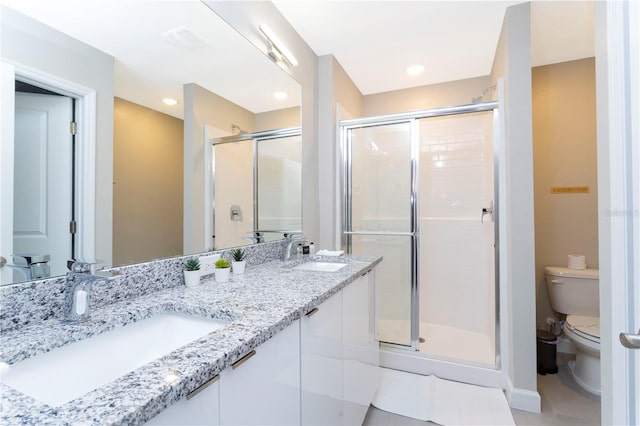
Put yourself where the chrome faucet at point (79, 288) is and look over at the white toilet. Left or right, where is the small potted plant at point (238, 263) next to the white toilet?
left

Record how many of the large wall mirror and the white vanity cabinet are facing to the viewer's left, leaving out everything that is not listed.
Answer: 0

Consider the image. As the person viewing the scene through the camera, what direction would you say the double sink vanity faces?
facing the viewer and to the right of the viewer

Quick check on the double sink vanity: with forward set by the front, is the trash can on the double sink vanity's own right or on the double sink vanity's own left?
on the double sink vanity's own left

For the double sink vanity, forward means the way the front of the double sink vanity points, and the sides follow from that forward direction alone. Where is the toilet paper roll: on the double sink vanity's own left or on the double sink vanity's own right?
on the double sink vanity's own left

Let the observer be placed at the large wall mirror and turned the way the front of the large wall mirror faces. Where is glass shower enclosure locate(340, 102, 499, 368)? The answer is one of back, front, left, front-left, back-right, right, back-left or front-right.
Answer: front-left
